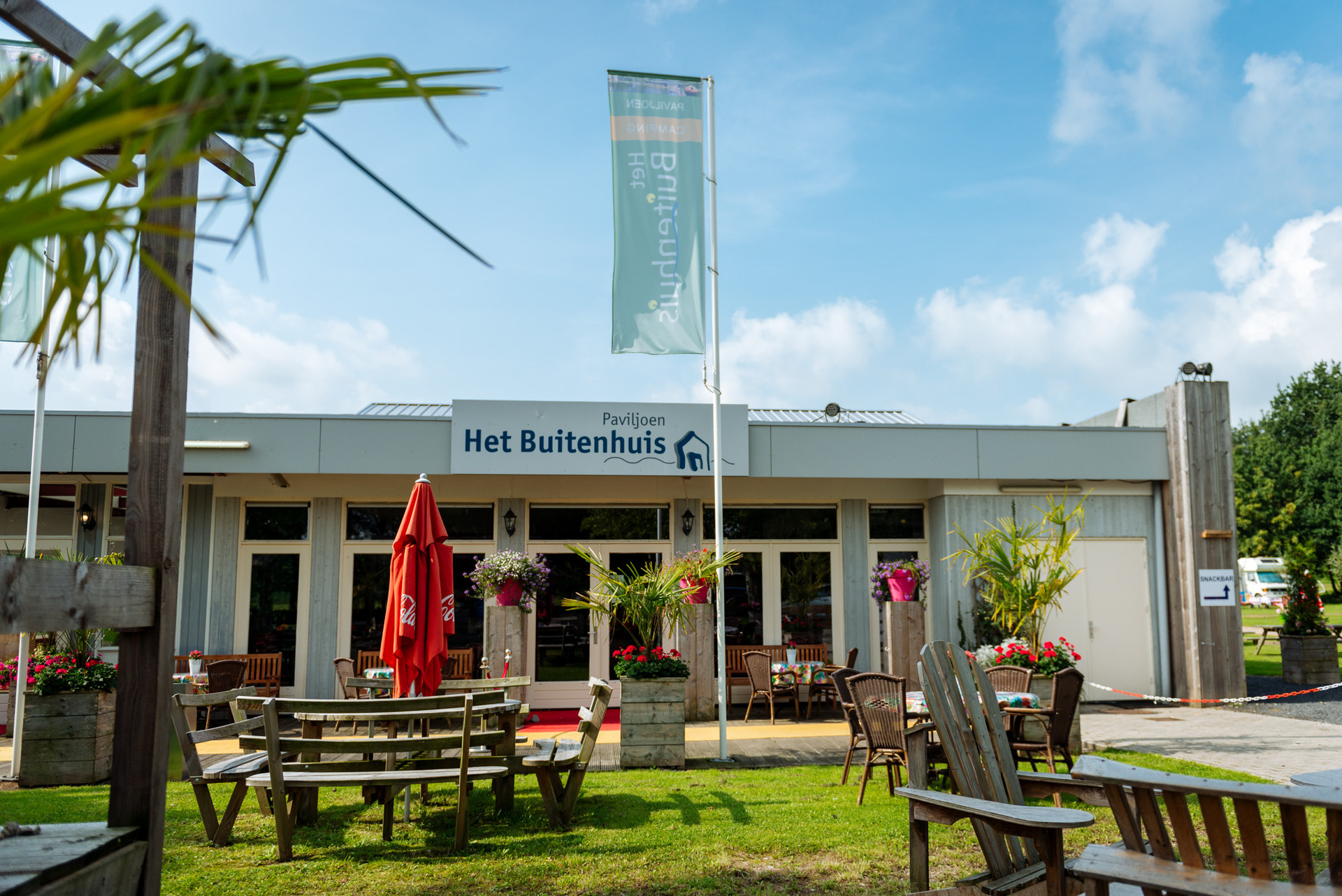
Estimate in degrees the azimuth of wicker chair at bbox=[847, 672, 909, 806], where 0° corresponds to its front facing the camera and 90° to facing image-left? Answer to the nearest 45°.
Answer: approximately 225°

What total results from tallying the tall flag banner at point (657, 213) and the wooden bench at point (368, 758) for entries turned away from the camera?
2

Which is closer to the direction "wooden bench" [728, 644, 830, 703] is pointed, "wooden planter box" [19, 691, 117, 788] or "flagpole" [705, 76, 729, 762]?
the flagpole

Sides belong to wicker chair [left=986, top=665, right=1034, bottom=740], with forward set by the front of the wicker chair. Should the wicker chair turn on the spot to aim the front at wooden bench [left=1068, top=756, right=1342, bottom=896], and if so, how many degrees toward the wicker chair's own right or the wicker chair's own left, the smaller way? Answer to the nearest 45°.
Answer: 0° — it already faces it

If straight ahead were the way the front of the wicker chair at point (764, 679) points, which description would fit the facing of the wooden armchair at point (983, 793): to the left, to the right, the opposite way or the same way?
to the right

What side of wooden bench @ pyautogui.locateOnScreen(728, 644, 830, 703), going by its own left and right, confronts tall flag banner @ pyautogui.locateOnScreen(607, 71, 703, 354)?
front

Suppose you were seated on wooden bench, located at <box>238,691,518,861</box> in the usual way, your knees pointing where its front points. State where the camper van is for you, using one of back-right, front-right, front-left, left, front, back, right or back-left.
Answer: front-right

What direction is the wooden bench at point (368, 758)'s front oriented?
away from the camera

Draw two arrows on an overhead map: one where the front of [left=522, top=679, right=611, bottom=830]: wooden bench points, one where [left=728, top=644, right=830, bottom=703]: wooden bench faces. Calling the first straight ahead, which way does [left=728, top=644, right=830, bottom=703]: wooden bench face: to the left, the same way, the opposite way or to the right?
to the left

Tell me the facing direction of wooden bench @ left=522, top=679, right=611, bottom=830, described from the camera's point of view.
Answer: facing to the left of the viewer

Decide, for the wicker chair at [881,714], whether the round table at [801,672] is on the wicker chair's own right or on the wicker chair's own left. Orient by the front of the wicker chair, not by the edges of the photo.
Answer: on the wicker chair's own left

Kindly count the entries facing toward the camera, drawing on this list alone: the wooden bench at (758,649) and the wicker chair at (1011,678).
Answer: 2
